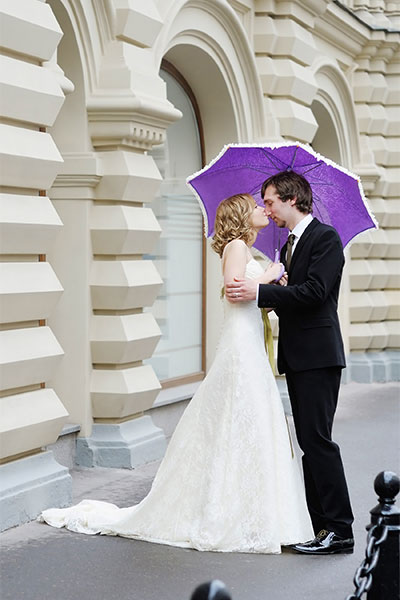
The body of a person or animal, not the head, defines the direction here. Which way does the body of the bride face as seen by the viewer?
to the viewer's right

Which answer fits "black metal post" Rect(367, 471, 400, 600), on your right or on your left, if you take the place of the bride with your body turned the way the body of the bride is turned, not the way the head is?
on your right

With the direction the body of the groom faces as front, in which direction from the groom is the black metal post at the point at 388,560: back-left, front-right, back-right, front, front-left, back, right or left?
left

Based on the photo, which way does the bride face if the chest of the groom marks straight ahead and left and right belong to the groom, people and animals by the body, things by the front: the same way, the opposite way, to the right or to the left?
the opposite way

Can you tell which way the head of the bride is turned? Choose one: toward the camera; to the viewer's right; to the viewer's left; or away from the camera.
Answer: to the viewer's right

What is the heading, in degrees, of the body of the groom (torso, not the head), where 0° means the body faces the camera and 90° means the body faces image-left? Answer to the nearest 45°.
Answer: approximately 90°

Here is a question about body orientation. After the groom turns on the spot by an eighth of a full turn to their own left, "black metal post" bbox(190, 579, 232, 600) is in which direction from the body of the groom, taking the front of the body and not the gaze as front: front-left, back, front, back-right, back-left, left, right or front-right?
front-left

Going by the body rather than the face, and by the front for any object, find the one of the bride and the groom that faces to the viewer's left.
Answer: the groom

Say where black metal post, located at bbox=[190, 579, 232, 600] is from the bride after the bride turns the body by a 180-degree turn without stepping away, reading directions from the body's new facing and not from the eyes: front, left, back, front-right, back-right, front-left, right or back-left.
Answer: left

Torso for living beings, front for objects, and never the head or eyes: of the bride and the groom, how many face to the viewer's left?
1
